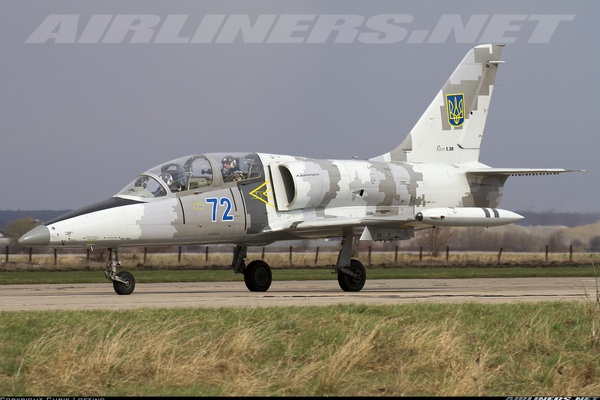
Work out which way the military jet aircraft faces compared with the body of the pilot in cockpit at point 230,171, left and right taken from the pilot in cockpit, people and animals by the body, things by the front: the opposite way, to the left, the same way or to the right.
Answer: the same way

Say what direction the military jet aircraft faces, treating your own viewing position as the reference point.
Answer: facing the viewer and to the left of the viewer

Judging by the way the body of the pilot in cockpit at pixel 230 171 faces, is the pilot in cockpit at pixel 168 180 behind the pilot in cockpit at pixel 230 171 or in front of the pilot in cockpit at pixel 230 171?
in front

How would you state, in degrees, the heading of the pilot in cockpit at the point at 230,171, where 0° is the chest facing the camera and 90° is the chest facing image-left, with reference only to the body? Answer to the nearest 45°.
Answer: approximately 45°
